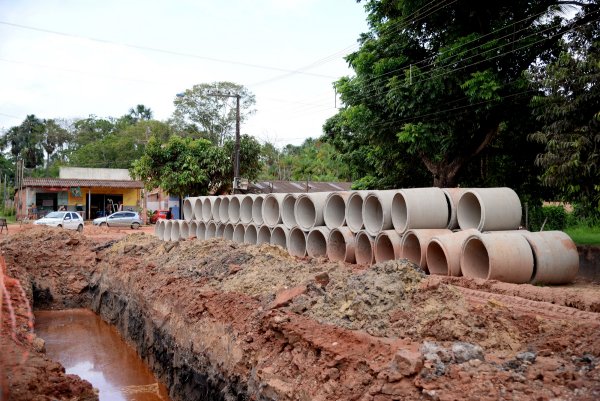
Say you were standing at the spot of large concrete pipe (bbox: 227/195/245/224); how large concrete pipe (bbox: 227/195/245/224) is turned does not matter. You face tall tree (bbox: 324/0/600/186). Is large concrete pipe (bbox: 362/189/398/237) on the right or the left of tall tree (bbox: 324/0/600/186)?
right

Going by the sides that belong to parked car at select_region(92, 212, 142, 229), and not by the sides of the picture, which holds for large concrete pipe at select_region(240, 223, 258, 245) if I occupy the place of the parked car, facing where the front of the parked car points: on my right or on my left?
on my left

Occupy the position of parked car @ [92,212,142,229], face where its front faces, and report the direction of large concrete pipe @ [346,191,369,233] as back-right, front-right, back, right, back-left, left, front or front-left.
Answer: left

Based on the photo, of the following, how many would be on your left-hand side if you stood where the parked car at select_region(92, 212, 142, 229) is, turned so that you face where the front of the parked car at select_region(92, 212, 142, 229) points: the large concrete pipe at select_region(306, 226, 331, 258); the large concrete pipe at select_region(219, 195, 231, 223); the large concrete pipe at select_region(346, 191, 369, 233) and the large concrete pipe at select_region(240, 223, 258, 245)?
4

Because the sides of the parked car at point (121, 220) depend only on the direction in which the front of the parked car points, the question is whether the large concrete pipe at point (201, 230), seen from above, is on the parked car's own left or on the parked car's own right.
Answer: on the parked car's own left

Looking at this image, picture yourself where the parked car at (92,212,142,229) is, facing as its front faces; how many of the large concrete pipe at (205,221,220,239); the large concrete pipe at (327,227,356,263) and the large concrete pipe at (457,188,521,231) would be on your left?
3

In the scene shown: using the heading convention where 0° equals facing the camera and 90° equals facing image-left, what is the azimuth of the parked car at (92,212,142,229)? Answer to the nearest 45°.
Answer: approximately 90°

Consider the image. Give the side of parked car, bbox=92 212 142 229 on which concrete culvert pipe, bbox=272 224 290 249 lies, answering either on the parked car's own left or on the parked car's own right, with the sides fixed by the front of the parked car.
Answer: on the parked car's own left
